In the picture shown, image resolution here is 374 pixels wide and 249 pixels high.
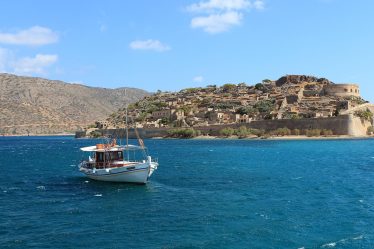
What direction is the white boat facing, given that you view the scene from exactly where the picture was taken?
facing the viewer and to the right of the viewer
